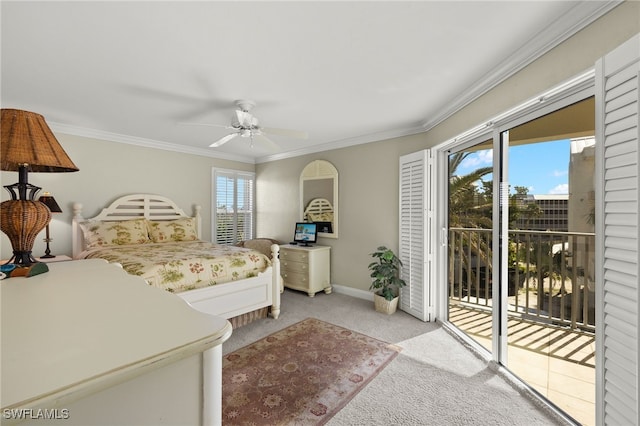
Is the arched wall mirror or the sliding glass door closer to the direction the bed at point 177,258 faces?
the sliding glass door

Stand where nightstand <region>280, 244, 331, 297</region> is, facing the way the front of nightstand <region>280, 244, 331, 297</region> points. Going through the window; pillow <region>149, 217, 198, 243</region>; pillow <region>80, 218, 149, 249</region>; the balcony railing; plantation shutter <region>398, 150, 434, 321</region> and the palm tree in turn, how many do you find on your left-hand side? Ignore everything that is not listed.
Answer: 3

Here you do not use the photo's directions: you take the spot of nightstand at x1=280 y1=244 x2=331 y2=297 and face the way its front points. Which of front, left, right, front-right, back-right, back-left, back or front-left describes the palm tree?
left

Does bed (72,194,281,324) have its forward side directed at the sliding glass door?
yes

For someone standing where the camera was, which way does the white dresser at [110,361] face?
facing away from the viewer and to the right of the viewer

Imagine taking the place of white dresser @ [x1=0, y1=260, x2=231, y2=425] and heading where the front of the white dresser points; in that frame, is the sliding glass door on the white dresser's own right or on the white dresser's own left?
on the white dresser's own right

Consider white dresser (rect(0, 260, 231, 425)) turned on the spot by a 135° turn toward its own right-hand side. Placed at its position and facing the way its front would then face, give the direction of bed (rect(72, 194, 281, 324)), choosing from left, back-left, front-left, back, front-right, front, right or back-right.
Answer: back

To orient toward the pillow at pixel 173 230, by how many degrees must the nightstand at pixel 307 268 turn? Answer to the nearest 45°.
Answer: approximately 45° to its right

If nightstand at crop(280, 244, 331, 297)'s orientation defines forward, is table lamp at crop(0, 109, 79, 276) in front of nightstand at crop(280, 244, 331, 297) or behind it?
in front

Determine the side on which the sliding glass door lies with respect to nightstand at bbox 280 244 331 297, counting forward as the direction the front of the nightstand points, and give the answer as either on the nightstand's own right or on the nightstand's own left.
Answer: on the nightstand's own left

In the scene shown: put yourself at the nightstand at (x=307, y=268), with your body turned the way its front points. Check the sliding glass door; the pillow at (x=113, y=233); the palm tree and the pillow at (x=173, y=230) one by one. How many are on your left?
2

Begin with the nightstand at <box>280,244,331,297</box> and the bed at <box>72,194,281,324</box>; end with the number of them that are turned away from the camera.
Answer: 0

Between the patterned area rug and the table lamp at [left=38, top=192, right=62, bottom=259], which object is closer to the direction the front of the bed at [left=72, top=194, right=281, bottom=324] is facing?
the patterned area rug
